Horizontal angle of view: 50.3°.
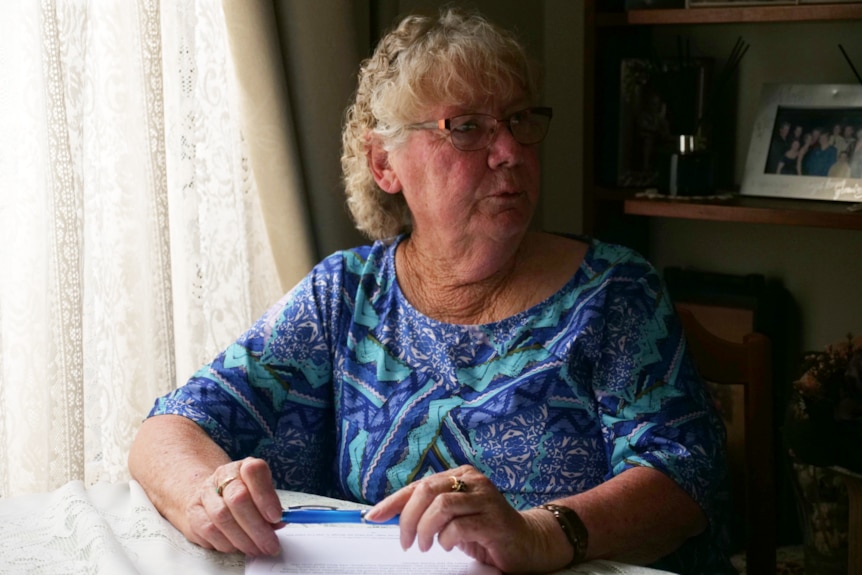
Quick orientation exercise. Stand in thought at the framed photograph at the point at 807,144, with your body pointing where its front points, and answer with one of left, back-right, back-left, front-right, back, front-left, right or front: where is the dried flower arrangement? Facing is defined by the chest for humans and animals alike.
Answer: front

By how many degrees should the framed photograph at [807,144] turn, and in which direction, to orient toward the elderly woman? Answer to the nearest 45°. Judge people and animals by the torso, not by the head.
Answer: approximately 45° to its right

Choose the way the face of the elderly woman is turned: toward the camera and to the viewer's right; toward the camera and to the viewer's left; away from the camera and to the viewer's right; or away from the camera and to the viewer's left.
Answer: toward the camera and to the viewer's right

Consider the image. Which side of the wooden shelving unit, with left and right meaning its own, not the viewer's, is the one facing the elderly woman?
front

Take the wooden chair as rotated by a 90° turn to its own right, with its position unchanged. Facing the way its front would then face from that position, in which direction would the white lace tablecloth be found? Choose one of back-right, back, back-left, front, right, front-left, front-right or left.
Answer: front-left

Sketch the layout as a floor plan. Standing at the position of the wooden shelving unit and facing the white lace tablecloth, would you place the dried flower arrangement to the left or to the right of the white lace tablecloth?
left

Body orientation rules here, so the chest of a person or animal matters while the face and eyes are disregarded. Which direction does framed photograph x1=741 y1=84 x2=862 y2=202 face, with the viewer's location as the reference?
facing the viewer

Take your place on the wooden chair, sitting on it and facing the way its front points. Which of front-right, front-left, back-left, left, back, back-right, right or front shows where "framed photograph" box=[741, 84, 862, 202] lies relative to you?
back

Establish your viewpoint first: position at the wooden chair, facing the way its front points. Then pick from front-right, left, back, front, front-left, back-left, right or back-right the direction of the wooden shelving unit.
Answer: back

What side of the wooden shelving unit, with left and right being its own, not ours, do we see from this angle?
front

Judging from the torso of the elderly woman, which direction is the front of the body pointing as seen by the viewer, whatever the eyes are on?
toward the camera
